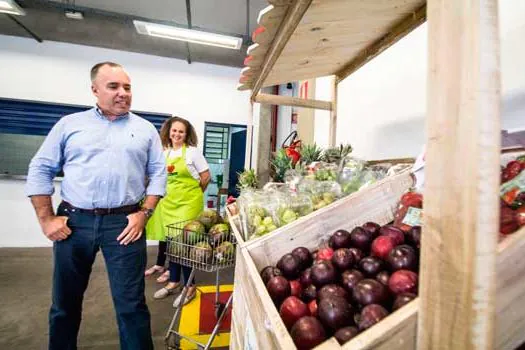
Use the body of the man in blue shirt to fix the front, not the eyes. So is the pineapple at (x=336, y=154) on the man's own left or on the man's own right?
on the man's own left

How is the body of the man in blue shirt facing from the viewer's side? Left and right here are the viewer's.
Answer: facing the viewer

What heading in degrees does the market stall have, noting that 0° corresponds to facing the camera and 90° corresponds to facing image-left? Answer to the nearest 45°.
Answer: approximately 45°

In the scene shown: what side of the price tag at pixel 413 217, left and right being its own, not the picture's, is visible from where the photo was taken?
front

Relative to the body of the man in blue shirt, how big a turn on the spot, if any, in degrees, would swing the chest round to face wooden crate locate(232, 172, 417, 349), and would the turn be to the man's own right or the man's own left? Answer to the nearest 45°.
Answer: approximately 45° to the man's own left

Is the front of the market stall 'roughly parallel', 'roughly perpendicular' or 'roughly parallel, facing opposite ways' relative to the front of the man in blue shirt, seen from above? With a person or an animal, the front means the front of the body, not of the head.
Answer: roughly perpendicular

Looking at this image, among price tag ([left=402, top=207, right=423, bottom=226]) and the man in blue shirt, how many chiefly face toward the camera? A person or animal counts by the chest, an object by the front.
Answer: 2

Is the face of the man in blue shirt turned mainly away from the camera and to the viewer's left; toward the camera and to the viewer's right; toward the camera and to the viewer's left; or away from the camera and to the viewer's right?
toward the camera and to the viewer's right
